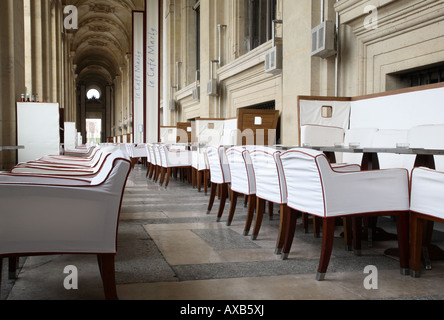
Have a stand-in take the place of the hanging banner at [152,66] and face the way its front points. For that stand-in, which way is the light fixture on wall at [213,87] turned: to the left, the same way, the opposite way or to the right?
to the right

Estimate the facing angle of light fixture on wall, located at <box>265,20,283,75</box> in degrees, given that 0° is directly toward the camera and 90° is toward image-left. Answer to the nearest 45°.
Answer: approximately 45°

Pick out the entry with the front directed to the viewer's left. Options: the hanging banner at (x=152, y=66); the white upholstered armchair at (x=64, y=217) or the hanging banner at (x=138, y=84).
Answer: the white upholstered armchair

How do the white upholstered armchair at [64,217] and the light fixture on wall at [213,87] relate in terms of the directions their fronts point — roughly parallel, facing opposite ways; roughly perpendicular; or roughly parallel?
roughly parallel

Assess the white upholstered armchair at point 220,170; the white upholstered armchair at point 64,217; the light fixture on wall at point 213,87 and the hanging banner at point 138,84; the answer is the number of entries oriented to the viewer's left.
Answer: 2

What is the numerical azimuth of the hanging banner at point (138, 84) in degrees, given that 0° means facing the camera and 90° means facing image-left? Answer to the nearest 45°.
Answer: approximately 0°

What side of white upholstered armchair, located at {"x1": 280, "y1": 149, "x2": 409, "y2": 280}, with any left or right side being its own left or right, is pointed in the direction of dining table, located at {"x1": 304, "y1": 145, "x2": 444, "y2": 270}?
front

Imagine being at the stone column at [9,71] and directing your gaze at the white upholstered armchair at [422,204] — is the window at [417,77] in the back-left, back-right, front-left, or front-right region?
front-left

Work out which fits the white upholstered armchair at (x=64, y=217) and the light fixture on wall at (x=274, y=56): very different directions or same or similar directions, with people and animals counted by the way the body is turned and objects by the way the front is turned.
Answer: same or similar directions

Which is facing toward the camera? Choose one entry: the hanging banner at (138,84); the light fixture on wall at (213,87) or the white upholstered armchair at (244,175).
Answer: the hanging banner

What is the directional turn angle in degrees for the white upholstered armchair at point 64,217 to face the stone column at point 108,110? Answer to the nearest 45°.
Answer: approximately 90° to its right

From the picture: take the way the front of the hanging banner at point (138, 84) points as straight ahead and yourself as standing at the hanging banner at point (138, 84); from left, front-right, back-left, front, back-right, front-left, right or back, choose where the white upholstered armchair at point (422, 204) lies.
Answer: front

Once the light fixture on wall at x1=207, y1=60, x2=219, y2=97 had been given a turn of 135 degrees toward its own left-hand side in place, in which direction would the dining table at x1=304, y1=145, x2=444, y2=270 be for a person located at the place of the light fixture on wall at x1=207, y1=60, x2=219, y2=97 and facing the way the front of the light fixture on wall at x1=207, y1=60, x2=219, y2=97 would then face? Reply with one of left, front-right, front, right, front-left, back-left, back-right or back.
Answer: front-right

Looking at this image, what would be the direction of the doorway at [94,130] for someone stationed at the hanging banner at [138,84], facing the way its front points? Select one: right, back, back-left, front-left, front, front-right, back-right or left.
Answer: back
